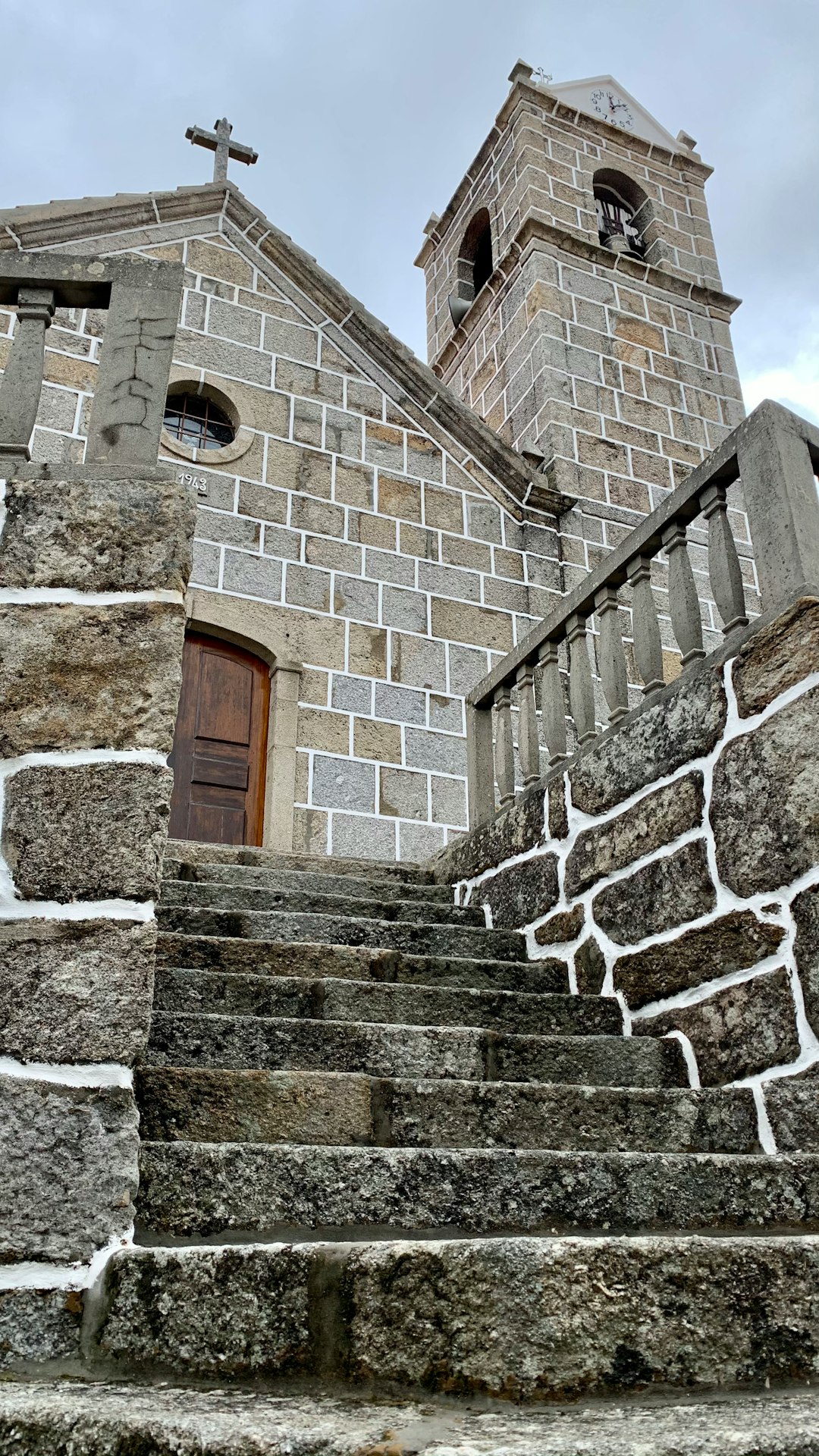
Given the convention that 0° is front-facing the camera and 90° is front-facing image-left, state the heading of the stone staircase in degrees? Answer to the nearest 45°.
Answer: approximately 0°

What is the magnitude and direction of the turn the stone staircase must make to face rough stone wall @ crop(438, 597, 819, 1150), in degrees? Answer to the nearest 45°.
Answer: approximately 135° to its left

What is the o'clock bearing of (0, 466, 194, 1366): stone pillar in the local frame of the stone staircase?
The stone pillar is roughly at 2 o'clock from the stone staircase.
